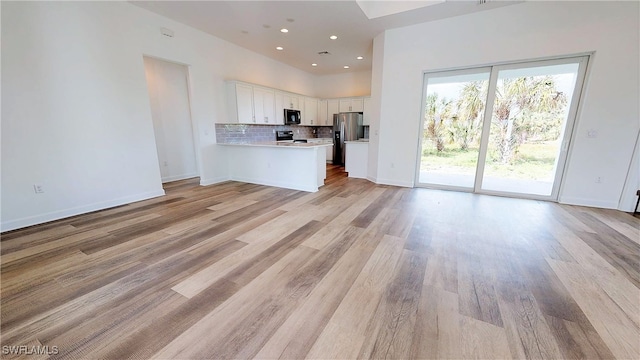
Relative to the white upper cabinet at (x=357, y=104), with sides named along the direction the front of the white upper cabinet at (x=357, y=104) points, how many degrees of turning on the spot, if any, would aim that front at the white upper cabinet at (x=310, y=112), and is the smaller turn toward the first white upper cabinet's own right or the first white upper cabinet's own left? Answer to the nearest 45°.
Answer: approximately 90° to the first white upper cabinet's own right

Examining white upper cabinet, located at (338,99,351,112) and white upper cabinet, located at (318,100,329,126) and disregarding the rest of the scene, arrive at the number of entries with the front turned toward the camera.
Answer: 2

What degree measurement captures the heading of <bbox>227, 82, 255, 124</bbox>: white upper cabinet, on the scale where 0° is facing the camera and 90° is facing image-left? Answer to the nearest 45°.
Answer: approximately 315°

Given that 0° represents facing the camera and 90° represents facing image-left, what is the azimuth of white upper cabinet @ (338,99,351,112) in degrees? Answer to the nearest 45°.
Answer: approximately 0°

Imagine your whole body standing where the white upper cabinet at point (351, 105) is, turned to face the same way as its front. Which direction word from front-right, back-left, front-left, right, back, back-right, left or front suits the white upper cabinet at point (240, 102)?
front-right

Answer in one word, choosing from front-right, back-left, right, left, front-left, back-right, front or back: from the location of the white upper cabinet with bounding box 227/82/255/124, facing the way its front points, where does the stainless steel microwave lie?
left

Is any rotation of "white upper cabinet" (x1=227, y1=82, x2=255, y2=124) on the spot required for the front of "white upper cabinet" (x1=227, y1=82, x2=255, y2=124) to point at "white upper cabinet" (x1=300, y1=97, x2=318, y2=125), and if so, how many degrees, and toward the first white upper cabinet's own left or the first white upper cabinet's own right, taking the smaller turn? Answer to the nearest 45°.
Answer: approximately 90° to the first white upper cabinet's own left

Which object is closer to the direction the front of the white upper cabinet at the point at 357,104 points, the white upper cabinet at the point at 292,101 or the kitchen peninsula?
the kitchen peninsula

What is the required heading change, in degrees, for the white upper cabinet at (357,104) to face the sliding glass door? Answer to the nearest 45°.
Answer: approximately 45° to its left

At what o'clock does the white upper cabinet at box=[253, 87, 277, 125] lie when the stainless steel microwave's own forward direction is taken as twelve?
The white upper cabinet is roughly at 3 o'clock from the stainless steel microwave.
